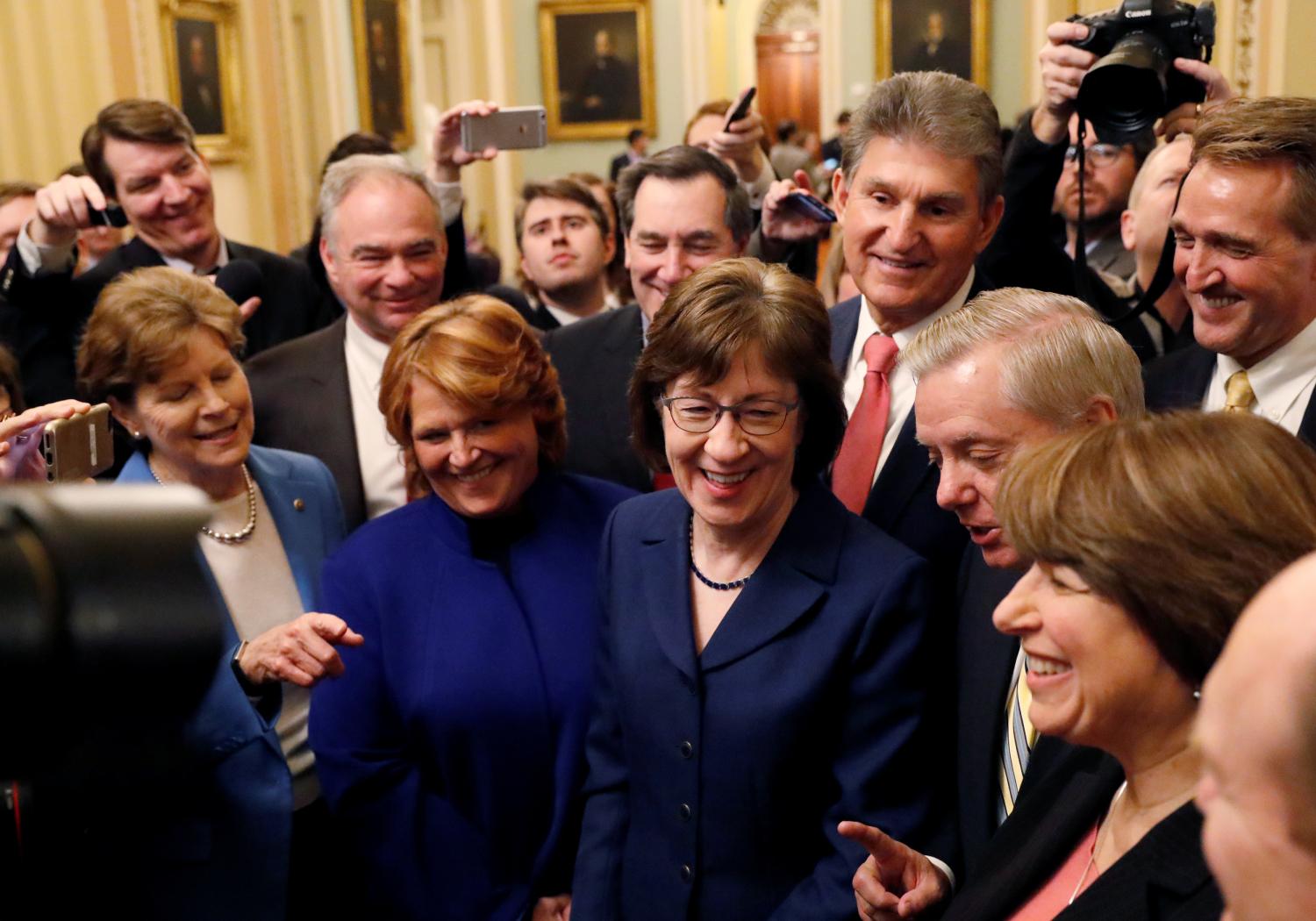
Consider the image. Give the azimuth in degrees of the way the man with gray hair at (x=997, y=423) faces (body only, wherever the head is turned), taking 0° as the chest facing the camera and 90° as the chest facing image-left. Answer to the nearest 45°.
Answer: approximately 45°

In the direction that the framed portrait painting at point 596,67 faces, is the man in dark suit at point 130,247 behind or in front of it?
in front

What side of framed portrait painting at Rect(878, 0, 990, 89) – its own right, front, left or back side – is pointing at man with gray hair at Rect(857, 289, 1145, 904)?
front

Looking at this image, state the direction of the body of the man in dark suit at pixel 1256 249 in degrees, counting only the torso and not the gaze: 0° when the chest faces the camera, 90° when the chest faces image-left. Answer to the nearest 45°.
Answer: approximately 45°

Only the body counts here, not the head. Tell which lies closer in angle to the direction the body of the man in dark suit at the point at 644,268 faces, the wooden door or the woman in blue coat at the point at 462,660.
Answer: the woman in blue coat

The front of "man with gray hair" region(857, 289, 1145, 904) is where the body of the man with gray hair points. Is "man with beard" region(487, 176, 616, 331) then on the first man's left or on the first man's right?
on the first man's right

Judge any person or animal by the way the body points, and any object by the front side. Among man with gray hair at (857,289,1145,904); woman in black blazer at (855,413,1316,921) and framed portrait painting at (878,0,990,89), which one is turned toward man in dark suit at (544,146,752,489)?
the framed portrait painting

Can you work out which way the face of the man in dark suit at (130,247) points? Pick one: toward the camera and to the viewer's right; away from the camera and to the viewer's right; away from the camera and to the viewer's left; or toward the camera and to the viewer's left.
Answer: toward the camera and to the viewer's right

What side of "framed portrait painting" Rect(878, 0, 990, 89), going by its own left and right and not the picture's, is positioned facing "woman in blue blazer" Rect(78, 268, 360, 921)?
front

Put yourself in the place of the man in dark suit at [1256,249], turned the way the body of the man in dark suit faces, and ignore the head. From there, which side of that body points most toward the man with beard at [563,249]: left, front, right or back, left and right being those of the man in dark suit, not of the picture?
right
